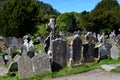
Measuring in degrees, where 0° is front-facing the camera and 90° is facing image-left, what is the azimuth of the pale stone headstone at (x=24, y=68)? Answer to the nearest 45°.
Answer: approximately 0°

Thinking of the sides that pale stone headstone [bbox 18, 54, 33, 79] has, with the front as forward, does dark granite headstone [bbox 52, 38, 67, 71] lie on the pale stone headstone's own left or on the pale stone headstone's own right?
on the pale stone headstone's own left

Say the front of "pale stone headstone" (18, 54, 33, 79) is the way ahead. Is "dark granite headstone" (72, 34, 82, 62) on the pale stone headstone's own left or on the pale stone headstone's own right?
on the pale stone headstone's own left

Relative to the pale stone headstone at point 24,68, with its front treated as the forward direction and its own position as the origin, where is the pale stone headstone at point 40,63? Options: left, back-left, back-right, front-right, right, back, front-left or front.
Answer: left

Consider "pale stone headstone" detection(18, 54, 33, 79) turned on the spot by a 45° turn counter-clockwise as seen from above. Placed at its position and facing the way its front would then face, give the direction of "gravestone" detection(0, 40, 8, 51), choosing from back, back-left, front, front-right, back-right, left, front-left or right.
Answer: back-left
